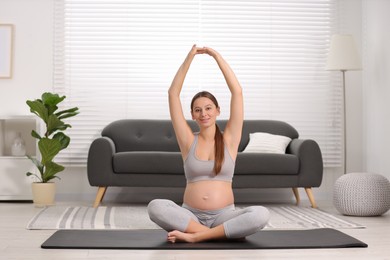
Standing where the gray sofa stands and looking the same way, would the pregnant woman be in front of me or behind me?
in front

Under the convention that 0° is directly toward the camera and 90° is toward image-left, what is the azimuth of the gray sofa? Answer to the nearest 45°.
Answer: approximately 0°

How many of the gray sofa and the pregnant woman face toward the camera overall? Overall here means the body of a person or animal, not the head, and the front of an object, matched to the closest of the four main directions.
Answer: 2

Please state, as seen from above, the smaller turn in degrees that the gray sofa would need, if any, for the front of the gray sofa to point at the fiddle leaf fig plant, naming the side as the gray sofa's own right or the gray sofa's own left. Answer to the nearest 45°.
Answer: approximately 90° to the gray sofa's own right

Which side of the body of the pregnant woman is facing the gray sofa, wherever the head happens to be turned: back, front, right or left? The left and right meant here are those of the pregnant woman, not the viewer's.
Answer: back

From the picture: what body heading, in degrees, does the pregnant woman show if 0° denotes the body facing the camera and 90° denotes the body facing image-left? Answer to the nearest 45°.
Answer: approximately 0°
